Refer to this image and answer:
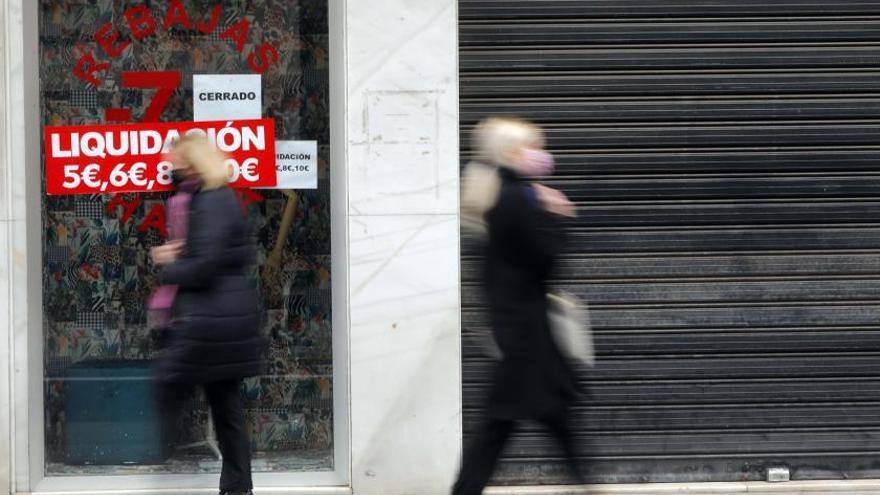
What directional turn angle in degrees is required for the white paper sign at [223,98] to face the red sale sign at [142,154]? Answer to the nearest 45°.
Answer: approximately 90° to its right

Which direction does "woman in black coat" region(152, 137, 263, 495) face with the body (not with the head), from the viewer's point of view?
to the viewer's left

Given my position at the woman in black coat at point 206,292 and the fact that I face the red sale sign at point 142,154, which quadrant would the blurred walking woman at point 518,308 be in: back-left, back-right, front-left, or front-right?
back-right

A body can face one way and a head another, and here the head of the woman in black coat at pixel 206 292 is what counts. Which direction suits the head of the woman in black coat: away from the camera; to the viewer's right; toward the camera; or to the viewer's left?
to the viewer's left

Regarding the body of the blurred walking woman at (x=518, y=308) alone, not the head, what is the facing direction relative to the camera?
to the viewer's right

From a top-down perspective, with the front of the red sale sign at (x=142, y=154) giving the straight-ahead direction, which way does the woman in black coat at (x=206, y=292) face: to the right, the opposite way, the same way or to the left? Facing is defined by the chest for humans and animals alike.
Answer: to the right

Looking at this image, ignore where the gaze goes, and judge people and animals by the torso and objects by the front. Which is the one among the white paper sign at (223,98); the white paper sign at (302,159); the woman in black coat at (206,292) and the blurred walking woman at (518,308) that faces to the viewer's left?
the woman in black coat

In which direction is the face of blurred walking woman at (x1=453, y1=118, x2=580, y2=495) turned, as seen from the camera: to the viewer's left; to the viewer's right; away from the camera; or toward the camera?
to the viewer's right
